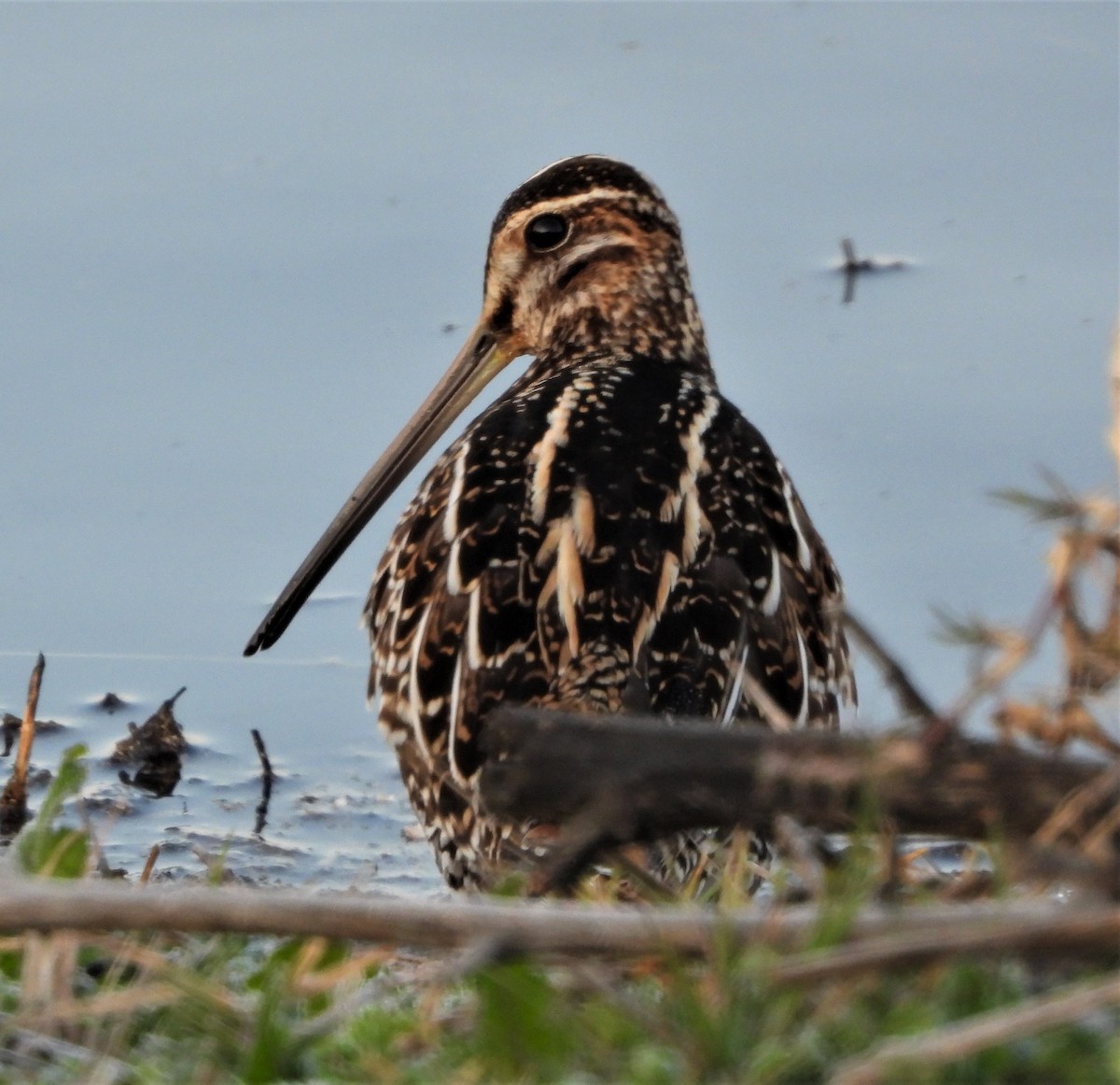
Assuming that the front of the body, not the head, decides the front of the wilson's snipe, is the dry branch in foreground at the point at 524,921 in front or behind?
behind

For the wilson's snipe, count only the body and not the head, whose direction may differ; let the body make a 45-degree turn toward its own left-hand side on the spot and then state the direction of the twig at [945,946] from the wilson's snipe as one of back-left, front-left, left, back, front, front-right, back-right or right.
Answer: back-left

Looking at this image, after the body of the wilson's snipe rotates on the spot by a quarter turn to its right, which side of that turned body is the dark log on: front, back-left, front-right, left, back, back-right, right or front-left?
right

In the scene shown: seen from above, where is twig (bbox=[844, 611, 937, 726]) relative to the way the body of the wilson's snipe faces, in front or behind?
behind

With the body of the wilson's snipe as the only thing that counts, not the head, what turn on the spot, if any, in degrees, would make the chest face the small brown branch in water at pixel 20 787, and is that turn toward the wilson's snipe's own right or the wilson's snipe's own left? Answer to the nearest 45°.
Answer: approximately 45° to the wilson's snipe's own left

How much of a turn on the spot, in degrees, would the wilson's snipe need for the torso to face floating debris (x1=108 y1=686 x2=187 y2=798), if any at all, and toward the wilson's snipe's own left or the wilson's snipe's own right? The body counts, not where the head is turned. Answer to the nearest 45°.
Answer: approximately 45° to the wilson's snipe's own left

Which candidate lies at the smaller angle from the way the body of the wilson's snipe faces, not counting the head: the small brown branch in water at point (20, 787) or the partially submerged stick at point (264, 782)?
the partially submerged stick

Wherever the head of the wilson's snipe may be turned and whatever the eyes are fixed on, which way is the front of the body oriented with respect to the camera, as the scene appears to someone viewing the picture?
away from the camera

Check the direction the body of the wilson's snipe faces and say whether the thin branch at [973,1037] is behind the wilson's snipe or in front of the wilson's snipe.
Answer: behind
